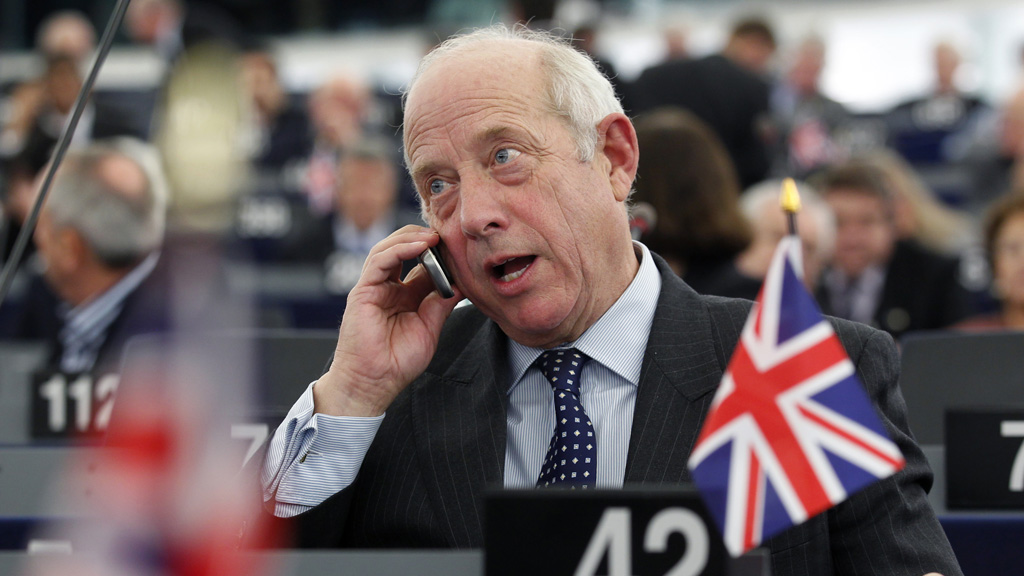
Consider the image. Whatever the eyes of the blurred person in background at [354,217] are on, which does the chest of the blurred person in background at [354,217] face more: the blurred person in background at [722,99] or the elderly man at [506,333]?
the elderly man

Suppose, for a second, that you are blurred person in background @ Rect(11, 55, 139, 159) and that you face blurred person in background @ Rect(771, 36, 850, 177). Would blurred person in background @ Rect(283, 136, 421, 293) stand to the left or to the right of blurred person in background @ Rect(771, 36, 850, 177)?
right

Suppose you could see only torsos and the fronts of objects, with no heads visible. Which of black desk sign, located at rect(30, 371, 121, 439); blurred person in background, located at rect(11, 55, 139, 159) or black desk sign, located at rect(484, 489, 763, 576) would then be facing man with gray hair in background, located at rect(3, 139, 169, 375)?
the blurred person in background

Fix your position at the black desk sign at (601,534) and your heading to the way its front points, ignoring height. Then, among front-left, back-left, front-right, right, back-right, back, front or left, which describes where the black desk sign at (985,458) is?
back-left

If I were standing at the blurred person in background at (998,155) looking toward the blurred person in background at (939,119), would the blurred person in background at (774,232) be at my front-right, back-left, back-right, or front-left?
back-left

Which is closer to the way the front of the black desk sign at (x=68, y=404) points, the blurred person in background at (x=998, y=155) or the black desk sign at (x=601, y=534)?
the black desk sign

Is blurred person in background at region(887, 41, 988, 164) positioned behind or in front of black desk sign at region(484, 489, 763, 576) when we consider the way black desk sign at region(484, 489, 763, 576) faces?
behind
